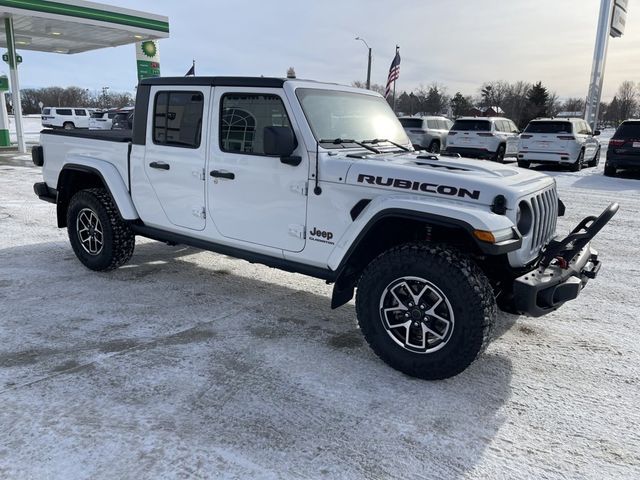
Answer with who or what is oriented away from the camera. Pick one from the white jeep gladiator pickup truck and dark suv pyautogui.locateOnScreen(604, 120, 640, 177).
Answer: the dark suv

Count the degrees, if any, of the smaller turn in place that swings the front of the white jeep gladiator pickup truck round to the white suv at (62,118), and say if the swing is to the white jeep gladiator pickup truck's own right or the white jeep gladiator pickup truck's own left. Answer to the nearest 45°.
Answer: approximately 180°

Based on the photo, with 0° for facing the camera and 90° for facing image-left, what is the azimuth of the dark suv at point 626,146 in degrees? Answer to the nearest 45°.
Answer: approximately 180°

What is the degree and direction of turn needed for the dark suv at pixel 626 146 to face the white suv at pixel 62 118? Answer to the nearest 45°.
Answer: approximately 90° to its left

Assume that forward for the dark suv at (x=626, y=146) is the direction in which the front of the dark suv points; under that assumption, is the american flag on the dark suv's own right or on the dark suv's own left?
on the dark suv's own left

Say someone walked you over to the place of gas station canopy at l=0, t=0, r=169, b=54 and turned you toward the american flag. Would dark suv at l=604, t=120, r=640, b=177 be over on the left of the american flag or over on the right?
right

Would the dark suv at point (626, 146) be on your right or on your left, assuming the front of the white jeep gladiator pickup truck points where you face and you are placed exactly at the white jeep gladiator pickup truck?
on your left

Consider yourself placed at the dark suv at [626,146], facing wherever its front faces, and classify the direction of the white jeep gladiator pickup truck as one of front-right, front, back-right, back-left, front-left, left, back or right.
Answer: back

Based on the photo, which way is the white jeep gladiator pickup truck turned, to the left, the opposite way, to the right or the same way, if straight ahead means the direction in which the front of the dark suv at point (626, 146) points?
to the right

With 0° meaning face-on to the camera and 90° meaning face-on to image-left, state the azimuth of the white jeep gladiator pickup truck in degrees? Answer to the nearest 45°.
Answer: approximately 315°

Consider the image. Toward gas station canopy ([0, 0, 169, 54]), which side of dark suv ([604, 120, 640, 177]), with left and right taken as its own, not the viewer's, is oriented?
left

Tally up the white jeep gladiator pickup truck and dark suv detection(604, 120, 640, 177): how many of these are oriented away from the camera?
1
